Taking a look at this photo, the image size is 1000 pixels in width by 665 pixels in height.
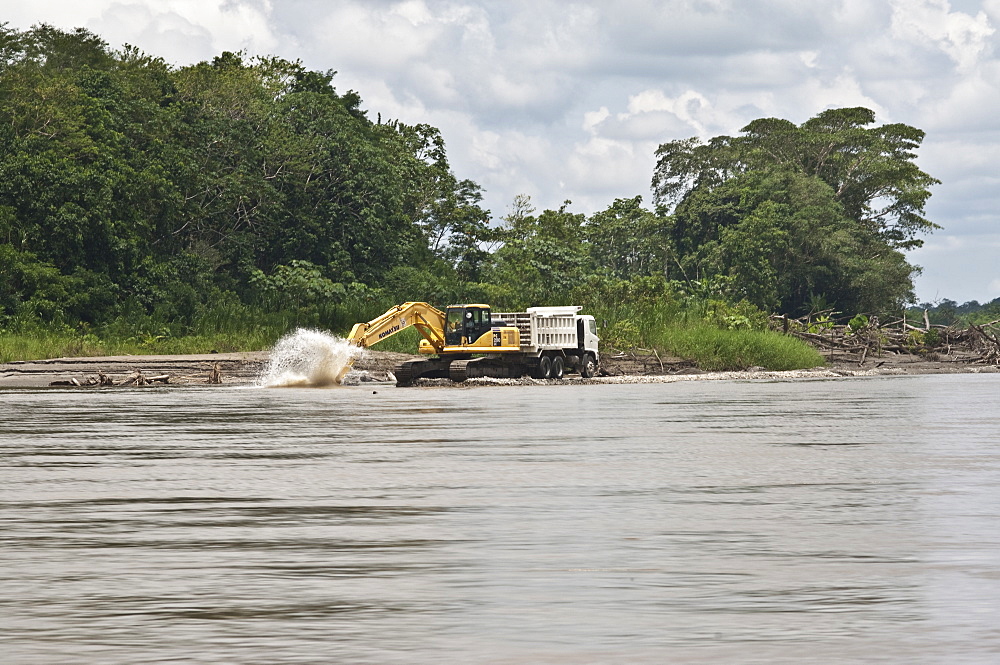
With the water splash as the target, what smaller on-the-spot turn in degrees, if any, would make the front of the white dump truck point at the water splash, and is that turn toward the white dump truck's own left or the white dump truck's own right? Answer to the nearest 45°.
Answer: approximately 180°

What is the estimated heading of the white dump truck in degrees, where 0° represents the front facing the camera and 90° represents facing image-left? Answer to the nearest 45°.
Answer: approximately 225°
